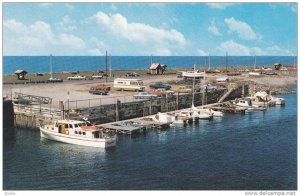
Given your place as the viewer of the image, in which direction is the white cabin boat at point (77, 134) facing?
facing away from the viewer and to the left of the viewer
